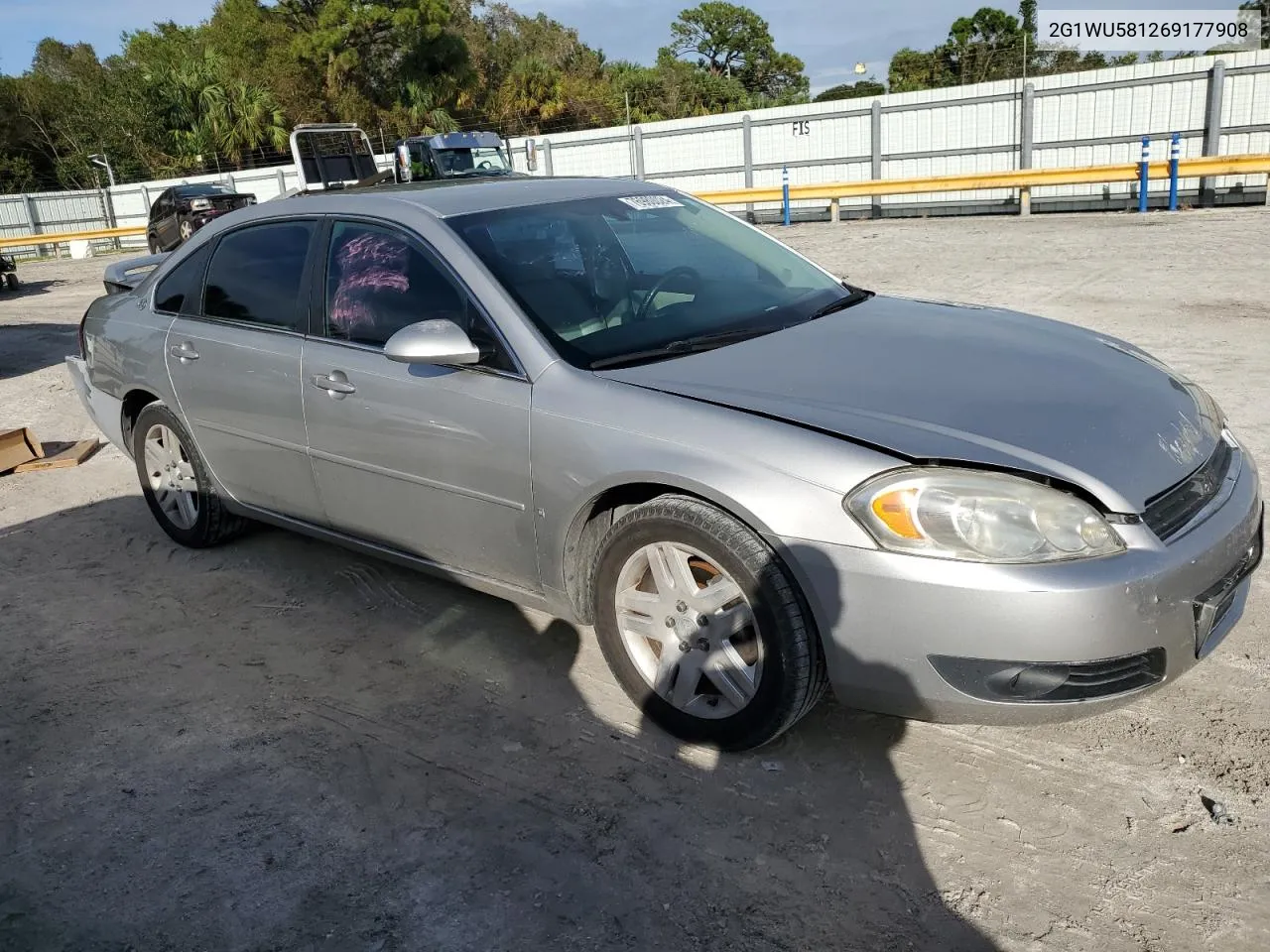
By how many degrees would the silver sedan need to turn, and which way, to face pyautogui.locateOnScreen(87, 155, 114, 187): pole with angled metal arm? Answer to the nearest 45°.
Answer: approximately 180°

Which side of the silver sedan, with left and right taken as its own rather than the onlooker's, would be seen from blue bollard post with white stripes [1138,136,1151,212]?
left

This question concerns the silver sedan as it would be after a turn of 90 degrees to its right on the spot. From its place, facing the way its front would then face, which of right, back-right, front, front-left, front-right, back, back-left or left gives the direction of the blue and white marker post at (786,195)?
back-right

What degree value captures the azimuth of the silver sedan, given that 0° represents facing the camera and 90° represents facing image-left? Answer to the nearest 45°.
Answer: approximately 315°

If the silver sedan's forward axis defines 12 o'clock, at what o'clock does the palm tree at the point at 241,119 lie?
The palm tree is roughly at 7 o'clock from the silver sedan.

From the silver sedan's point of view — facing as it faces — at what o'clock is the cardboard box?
The cardboard box is roughly at 6 o'clock from the silver sedan.

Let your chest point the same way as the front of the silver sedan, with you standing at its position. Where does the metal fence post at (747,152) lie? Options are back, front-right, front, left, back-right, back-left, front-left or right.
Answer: back-left

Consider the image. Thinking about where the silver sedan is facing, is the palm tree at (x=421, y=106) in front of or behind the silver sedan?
behind

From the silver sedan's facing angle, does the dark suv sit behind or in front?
behind

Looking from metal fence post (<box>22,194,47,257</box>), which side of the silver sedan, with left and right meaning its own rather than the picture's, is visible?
back

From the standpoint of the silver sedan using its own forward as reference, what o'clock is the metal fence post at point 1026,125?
The metal fence post is roughly at 8 o'clock from the silver sedan.
